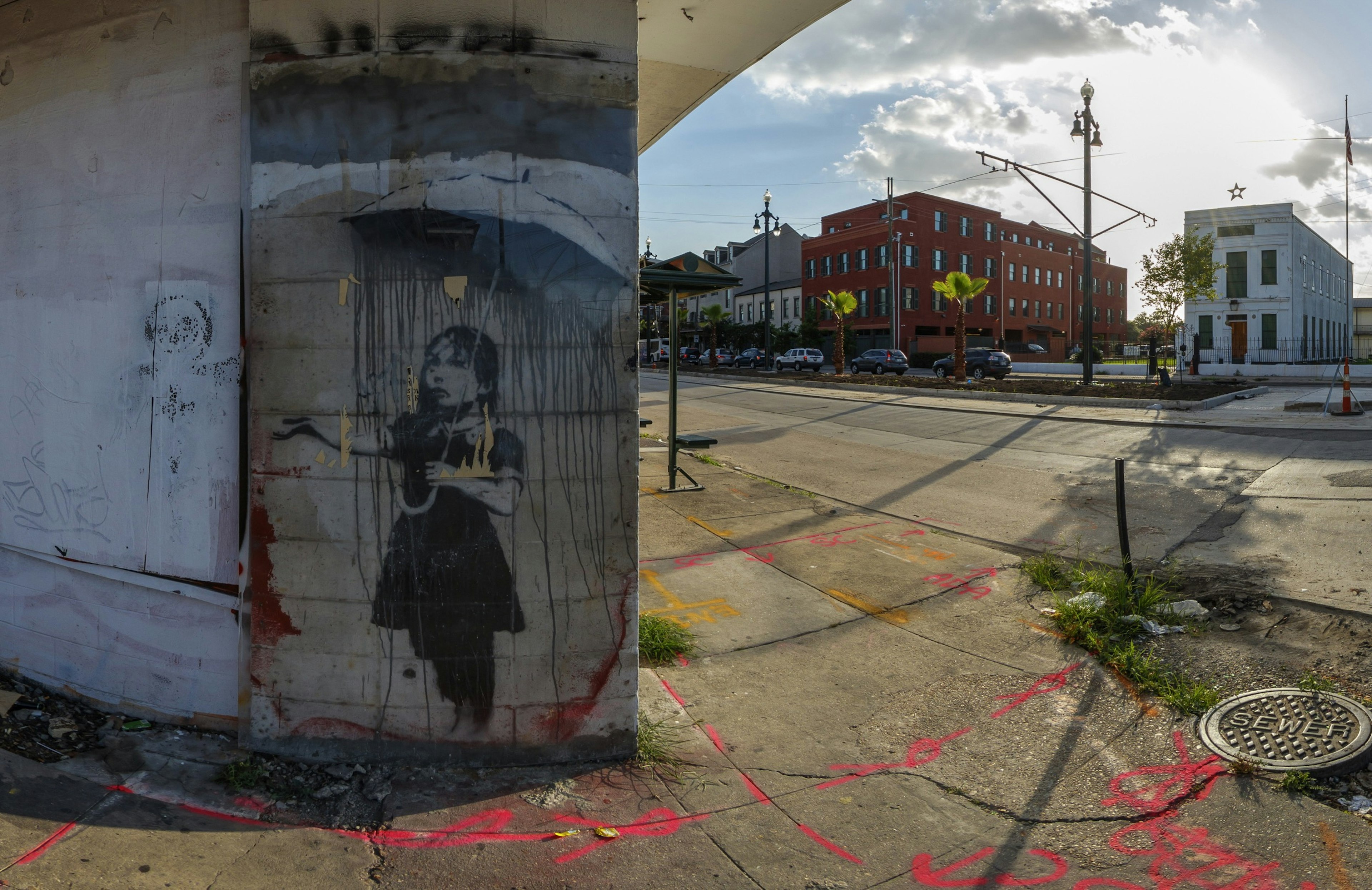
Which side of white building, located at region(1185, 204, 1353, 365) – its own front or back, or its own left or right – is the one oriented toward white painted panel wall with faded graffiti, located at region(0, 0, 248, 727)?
front

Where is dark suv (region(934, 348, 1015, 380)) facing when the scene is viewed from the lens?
facing away from the viewer and to the left of the viewer

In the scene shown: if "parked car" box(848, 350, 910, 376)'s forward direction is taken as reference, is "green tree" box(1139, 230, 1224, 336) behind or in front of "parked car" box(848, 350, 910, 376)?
behind

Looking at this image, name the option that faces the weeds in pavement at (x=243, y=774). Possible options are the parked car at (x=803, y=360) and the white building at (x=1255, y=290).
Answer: the white building

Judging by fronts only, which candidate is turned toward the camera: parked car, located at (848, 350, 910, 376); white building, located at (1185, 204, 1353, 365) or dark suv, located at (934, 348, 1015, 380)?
the white building

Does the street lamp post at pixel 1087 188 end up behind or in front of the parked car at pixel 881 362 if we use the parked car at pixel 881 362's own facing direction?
behind

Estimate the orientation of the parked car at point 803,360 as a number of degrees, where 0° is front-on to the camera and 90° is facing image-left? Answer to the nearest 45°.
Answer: approximately 135°

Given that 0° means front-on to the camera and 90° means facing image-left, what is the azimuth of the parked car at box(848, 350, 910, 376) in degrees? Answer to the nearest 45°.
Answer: approximately 135°

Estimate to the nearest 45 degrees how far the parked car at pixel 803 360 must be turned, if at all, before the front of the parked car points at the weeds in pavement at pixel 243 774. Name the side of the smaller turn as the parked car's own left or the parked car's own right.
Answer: approximately 135° to the parked car's own left

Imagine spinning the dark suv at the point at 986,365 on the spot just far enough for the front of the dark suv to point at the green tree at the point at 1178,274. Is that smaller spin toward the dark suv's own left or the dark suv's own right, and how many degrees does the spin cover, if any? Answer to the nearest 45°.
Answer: approximately 180°

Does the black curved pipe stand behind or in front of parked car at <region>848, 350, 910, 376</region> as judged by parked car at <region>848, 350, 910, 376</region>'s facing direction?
behind

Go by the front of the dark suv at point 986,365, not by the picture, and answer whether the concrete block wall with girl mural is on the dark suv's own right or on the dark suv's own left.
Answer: on the dark suv's own left

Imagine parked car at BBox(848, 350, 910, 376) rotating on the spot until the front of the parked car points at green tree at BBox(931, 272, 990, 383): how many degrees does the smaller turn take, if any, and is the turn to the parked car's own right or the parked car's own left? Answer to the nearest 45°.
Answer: approximately 135° to the parked car's own left

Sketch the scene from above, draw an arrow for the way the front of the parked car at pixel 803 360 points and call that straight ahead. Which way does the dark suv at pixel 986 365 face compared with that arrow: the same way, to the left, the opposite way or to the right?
the same way

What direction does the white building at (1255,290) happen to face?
toward the camera

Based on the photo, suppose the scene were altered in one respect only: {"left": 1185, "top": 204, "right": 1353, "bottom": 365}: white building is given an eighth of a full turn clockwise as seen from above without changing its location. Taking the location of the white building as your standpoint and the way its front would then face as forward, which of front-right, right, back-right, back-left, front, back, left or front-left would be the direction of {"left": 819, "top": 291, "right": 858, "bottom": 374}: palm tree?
front

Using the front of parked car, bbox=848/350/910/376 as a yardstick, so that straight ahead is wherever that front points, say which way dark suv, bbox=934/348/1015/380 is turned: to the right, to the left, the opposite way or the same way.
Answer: the same way
